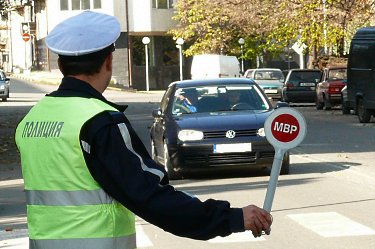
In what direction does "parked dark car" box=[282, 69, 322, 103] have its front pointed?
away from the camera

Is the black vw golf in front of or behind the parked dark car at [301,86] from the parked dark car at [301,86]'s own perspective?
behind

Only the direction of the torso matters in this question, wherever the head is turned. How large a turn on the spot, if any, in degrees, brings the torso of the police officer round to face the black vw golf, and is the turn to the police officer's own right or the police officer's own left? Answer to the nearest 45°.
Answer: approximately 45° to the police officer's own left

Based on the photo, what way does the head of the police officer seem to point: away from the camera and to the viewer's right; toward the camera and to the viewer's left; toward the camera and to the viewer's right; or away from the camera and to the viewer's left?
away from the camera and to the viewer's right

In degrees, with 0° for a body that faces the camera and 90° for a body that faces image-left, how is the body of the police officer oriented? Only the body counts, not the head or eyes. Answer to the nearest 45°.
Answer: approximately 225°

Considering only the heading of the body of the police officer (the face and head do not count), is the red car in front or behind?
in front

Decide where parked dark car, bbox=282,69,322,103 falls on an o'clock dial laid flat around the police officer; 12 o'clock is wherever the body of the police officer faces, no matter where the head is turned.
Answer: The parked dark car is roughly at 11 o'clock from the police officer.
